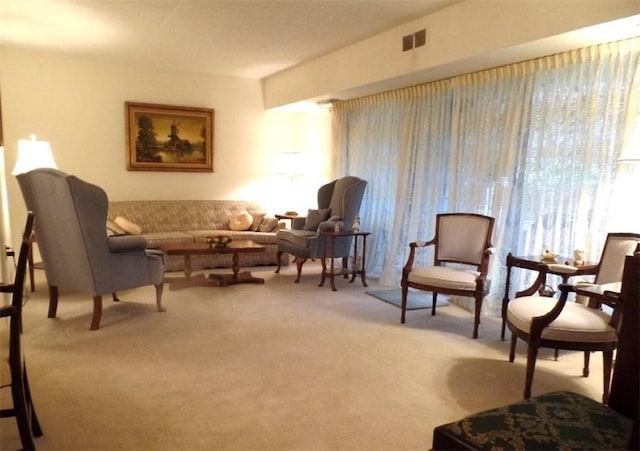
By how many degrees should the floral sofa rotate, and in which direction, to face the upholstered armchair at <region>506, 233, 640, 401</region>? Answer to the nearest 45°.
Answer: approximately 45° to its left

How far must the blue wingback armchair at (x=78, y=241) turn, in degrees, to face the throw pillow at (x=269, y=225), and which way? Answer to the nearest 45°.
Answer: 0° — it already faces it

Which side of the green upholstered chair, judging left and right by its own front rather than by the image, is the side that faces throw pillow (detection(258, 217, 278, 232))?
right

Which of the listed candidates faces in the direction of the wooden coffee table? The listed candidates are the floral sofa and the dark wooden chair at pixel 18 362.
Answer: the floral sofa

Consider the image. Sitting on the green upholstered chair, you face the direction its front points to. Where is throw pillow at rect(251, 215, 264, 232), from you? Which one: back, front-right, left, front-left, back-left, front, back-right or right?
front

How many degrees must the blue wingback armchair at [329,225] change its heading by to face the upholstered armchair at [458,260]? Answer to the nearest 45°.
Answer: approximately 90° to its left

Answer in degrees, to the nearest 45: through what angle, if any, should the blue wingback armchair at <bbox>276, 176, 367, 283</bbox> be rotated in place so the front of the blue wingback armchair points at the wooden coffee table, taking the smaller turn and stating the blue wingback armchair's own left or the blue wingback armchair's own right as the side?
approximately 45° to the blue wingback armchair's own right

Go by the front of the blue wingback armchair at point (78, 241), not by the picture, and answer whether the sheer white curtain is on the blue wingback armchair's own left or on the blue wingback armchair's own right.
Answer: on the blue wingback armchair's own right

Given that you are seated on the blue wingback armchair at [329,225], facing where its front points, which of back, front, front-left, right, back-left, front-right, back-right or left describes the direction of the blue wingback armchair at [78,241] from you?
front

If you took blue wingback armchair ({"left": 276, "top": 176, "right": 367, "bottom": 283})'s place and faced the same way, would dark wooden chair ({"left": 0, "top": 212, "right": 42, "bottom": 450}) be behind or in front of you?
in front

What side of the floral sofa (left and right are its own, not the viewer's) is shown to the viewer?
front

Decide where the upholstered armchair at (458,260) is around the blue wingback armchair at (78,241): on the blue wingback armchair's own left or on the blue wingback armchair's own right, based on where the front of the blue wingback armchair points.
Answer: on the blue wingback armchair's own right

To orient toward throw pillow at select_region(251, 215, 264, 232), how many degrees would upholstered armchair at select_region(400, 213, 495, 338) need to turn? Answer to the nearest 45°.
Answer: approximately 90° to its right

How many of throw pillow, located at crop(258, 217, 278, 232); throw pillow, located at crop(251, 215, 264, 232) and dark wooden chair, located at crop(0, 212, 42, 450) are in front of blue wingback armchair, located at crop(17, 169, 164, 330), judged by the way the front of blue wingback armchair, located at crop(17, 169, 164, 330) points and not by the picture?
2
